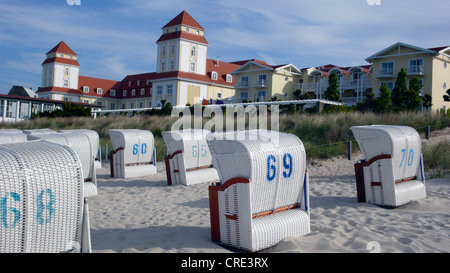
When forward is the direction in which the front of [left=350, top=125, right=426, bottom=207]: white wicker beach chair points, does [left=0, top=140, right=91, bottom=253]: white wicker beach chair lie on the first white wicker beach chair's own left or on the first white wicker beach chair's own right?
on the first white wicker beach chair's own left

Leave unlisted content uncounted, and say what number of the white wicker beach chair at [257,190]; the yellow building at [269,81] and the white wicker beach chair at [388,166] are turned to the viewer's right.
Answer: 0

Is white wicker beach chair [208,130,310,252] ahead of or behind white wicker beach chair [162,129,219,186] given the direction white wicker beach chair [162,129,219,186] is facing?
behind

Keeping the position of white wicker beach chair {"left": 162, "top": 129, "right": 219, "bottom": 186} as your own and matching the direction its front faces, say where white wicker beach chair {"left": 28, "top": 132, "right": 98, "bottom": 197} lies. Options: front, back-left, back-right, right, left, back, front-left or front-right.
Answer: left

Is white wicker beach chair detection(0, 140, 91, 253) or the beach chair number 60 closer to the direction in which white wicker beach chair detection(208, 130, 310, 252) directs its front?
the beach chair number 60

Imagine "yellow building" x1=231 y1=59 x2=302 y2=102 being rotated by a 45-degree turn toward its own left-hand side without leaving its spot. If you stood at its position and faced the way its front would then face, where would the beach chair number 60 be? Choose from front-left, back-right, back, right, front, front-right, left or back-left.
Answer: front

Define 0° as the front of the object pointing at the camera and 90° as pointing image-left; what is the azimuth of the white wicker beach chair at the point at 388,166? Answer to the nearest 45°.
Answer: approximately 135°

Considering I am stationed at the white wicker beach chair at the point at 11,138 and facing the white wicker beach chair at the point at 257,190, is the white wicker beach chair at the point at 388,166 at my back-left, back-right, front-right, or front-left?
front-left

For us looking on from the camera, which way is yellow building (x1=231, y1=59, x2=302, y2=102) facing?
facing the viewer and to the left of the viewer

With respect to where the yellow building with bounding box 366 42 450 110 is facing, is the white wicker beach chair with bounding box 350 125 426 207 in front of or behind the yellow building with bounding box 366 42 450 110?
in front

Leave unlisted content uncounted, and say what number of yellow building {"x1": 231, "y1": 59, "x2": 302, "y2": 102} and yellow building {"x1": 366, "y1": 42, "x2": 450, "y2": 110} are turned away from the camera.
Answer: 0

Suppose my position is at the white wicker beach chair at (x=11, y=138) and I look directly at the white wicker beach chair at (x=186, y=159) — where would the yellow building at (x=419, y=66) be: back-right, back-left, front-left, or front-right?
front-left

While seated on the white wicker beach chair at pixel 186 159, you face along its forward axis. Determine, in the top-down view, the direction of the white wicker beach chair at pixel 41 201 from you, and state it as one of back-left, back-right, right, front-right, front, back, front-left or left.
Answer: back-left

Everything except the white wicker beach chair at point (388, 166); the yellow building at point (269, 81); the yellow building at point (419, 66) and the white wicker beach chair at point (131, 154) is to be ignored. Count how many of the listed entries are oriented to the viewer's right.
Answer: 0
